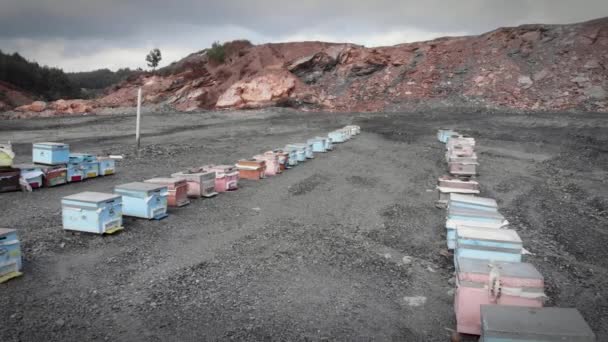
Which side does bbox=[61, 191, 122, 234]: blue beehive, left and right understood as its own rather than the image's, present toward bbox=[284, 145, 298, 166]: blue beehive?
left

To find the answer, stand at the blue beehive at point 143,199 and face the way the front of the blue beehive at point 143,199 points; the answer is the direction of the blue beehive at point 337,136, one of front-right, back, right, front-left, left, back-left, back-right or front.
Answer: left

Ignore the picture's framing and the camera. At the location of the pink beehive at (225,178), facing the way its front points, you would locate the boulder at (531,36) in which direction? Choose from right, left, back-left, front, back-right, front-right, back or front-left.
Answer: left

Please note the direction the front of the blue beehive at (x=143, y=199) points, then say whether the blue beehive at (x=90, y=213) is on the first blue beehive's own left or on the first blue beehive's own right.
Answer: on the first blue beehive's own right

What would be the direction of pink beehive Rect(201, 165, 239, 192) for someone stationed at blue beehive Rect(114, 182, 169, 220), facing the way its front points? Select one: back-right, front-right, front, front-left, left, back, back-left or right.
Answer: left

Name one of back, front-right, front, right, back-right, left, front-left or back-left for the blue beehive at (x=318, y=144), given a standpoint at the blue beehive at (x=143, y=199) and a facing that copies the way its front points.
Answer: left

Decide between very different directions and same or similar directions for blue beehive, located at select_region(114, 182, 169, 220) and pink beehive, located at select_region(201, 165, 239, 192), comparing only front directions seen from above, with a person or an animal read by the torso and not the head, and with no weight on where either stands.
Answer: same or similar directions

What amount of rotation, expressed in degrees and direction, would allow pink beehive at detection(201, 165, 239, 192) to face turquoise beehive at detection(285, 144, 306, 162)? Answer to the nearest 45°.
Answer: approximately 90° to its left

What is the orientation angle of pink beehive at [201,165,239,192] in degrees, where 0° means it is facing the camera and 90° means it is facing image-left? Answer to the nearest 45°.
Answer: approximately 315°

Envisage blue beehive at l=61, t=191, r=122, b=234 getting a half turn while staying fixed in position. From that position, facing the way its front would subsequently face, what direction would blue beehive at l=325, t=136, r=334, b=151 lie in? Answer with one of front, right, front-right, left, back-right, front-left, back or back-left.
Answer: right

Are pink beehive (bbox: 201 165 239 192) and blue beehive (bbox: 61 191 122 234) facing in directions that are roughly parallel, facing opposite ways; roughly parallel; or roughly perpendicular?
roughly parallel

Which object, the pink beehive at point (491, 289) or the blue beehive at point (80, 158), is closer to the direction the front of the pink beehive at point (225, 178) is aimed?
the pink beehive

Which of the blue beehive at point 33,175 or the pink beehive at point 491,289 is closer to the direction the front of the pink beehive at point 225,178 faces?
the pink beehive

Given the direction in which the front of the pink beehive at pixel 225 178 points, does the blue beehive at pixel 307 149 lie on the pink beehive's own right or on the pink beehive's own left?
on the pink beehive's own left
